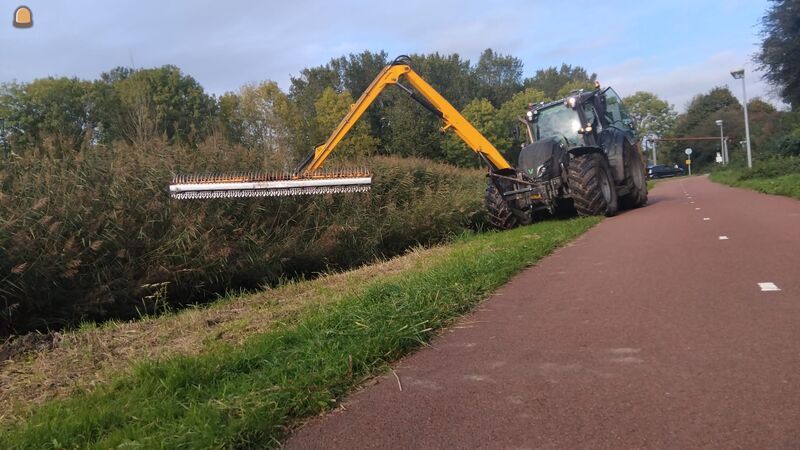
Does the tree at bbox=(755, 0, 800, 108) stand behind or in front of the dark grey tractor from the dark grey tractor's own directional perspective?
behind

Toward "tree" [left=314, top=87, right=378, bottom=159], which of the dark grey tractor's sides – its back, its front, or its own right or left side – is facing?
right

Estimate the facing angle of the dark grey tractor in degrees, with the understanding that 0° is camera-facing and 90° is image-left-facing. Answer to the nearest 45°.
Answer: approximately 45°

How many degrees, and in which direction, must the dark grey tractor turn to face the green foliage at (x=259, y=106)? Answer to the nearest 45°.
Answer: approximately 90° to its right

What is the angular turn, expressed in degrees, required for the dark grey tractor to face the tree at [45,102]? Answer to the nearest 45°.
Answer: approximately 90° to its right
